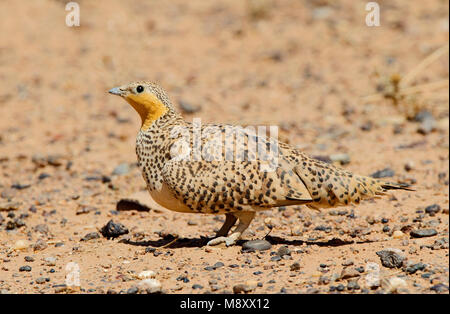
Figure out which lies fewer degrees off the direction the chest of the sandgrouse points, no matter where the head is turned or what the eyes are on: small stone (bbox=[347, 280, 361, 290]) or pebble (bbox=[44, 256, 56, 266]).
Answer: the pebble

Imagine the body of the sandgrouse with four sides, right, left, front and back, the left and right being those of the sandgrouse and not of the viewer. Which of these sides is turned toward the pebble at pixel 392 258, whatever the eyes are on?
back

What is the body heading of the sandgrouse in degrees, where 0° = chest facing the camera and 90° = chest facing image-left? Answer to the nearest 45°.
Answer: approximately 90°

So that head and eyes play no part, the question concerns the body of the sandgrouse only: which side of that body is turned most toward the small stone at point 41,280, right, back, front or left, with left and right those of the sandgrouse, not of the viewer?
front

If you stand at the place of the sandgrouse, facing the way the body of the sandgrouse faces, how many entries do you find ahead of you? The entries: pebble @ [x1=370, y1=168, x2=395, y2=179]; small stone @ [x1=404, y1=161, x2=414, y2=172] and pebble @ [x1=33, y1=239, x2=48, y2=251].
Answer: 1

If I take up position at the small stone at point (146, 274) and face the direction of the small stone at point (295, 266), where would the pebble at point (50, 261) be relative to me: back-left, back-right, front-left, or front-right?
back-left

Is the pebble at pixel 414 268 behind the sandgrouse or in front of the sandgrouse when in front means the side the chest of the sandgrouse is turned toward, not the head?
behind

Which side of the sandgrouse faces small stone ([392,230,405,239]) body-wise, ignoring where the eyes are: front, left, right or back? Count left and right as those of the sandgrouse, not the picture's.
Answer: back

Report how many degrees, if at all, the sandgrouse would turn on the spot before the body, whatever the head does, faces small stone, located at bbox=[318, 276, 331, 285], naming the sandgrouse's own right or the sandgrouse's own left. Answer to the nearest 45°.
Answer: approximately 135° to the sandgrouse's own left

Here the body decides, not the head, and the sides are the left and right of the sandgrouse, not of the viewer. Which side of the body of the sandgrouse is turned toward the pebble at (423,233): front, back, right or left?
back

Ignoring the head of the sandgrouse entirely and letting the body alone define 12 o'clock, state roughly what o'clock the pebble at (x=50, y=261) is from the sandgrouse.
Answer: The pebble is roughly at 12 o'clock from the sandgrouse.
